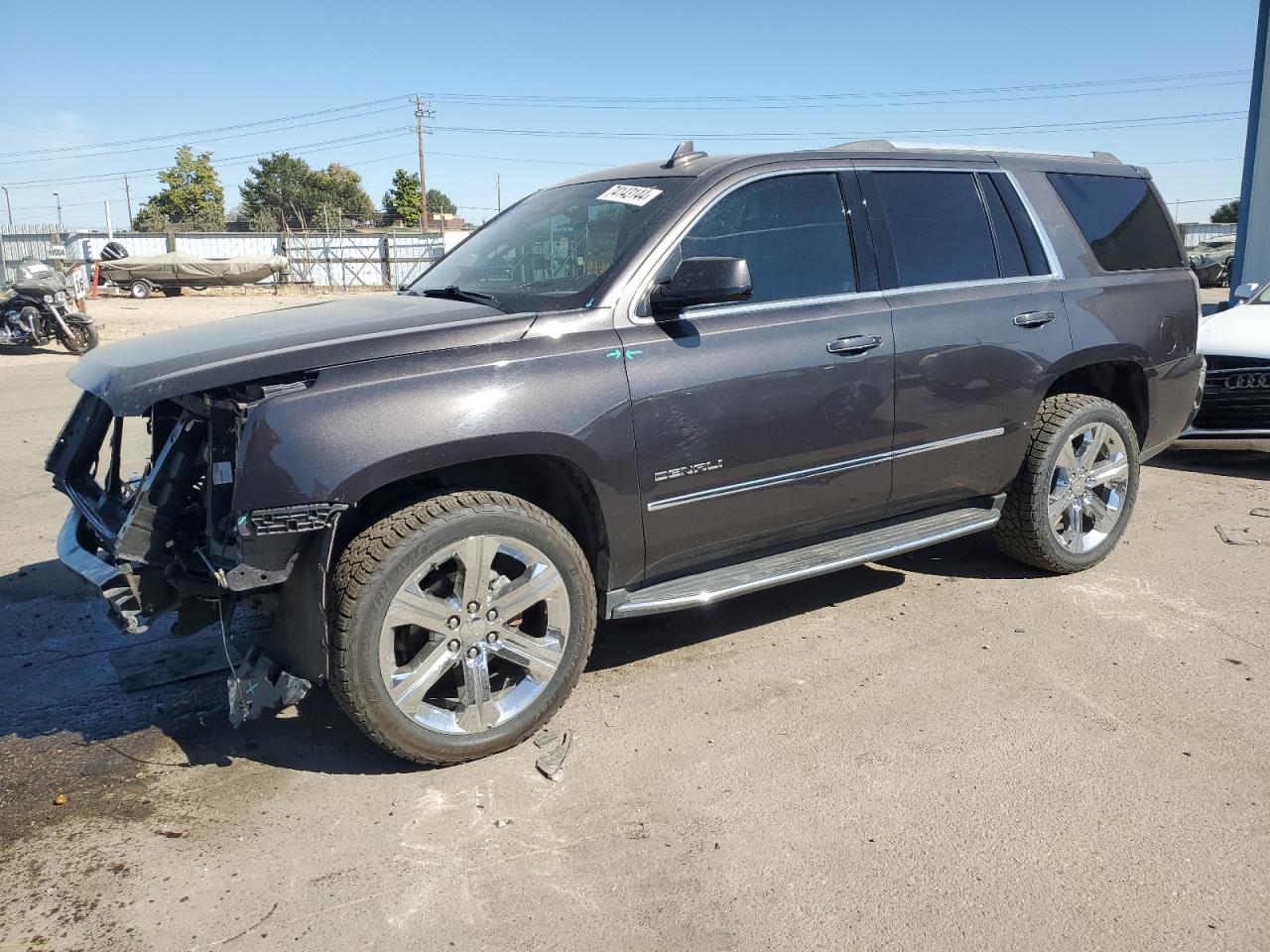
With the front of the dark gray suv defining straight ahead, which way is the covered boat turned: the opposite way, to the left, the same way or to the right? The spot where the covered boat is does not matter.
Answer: the opposite way

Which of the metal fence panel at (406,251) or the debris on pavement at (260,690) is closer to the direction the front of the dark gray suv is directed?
the debris on pavement

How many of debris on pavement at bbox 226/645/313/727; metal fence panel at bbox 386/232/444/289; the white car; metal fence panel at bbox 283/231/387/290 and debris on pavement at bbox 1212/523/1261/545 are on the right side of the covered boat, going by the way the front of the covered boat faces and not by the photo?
3

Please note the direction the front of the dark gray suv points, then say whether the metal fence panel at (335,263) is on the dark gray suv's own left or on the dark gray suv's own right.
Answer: on the dark gray suv's own right

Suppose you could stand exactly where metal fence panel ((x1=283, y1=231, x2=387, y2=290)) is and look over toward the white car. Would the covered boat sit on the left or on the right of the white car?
right

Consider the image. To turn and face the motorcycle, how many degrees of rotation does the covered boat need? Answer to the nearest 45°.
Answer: approximately 90° to its right

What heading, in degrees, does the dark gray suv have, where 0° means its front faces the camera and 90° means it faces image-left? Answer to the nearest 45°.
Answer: approximately 45°

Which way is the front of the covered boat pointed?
to the viewer's right

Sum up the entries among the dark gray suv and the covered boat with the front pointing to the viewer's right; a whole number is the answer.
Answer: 1

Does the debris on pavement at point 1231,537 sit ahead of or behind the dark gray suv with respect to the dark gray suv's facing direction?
behind
